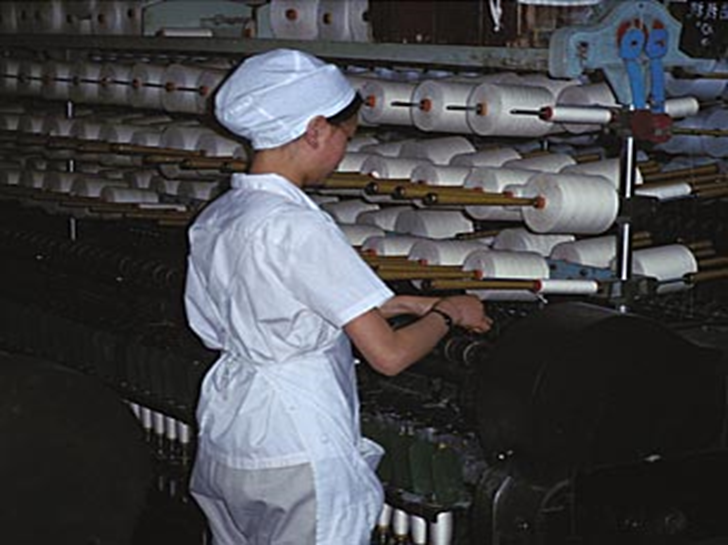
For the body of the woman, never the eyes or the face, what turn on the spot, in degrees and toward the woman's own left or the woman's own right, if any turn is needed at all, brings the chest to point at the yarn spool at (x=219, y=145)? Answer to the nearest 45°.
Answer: approximately 45° to the woman's own left

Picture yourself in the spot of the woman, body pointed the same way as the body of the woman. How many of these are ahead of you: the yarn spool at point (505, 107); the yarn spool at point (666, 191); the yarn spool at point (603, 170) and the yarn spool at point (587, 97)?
4

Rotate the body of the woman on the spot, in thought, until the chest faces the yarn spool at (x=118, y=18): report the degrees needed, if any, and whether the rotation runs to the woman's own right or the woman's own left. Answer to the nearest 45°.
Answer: approximately 45° to the woman's own left

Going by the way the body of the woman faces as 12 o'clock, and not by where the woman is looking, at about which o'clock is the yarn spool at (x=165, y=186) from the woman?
The yarn spool is roughly at 10 o'clock from the woman.

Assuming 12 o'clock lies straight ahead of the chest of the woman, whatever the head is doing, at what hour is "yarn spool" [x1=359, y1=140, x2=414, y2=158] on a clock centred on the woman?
The yarn spool is roughly at 11 o'clock from the woman.

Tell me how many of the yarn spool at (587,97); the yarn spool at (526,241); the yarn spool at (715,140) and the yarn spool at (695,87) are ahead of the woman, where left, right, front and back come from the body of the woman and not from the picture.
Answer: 4

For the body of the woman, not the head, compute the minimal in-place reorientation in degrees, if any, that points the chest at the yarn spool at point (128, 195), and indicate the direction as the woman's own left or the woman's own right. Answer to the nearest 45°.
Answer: approximately 45° to the woman's own left

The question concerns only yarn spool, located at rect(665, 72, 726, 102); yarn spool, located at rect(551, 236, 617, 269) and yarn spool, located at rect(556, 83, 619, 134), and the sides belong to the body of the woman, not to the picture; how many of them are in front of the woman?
3

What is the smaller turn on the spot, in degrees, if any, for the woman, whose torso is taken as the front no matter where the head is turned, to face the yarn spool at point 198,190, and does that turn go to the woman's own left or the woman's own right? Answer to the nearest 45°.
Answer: approximately 45° to the woman's own left

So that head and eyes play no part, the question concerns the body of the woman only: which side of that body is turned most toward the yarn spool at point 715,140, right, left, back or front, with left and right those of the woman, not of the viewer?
front

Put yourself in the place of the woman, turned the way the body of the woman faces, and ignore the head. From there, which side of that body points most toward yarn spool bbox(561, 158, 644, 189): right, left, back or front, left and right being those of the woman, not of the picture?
front

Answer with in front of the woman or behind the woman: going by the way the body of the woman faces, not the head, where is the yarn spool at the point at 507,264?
in front

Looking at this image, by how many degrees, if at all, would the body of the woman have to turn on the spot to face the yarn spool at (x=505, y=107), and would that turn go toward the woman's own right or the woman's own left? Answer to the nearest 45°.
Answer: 0° — they already face it

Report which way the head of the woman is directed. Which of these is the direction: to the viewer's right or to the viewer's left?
to the viewer's right

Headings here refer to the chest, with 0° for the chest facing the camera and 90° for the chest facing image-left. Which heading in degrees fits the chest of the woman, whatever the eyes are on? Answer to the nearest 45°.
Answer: approximately 225°

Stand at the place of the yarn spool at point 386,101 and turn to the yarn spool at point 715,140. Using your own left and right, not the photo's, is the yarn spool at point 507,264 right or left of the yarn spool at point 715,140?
right
